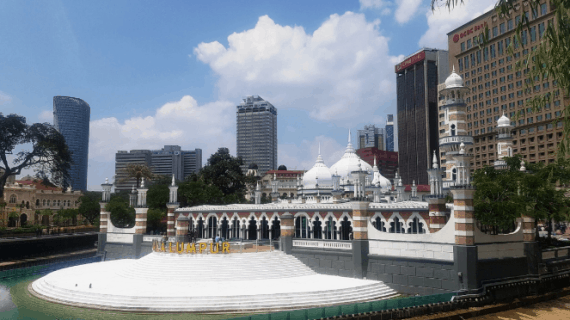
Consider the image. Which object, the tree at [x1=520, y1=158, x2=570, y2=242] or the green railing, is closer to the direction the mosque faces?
the green railing

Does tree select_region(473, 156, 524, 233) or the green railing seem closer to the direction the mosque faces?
the green railing

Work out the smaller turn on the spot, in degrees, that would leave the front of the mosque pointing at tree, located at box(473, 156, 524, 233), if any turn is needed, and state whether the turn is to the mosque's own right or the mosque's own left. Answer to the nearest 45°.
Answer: approximately 135° to the mosque's own left

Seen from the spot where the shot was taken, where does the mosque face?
facing the viewer and to the left of the viewer

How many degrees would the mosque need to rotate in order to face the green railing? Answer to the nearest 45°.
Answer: approximately 45° to its left

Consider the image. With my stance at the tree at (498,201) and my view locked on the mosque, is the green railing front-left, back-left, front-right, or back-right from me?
front-left

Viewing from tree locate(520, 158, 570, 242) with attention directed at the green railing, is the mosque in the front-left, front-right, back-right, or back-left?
front-right

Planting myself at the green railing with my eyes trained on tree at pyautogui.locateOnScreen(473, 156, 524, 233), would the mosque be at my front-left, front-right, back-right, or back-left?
front-left

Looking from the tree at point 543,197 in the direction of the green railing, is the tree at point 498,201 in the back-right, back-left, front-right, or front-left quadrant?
front-right

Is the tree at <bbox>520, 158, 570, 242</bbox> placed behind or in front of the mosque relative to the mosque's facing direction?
behind
